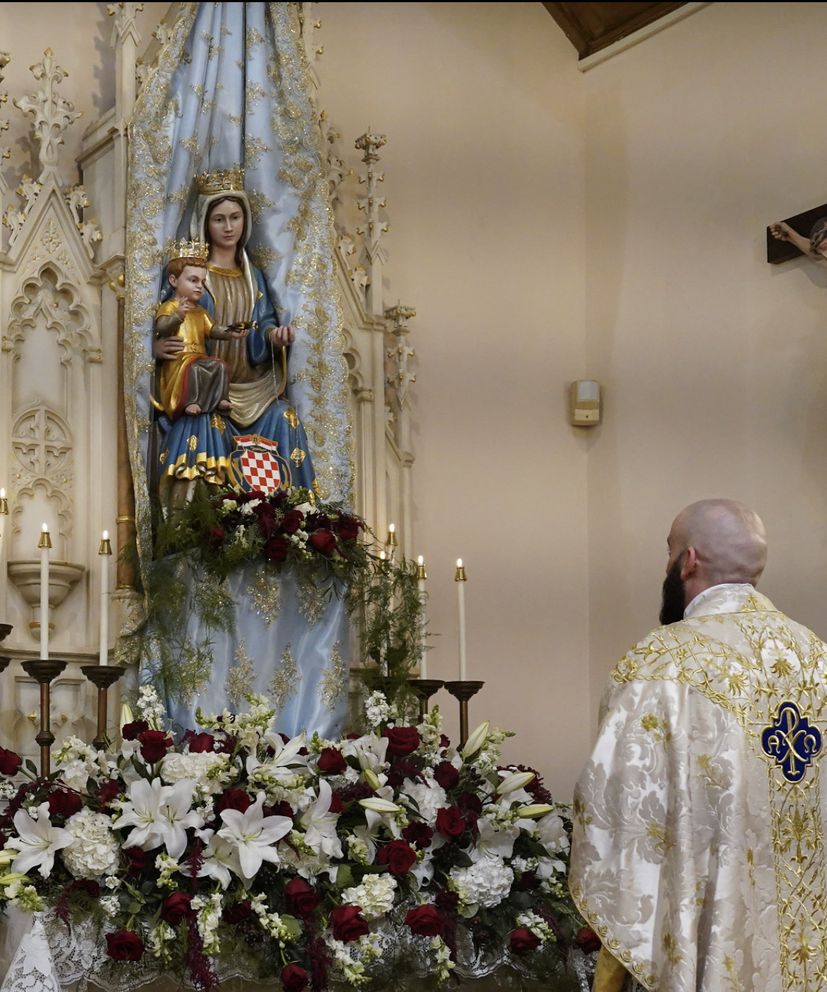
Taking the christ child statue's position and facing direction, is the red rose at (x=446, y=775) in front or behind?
in front

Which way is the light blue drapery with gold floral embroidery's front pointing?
toward the camera

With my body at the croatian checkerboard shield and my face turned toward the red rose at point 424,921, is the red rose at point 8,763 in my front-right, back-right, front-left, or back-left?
front-right

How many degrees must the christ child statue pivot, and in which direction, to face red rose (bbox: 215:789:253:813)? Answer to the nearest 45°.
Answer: approximately 45° to its right

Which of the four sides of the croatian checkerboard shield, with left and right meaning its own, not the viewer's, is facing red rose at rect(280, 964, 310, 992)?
front

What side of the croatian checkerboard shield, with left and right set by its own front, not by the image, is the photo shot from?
front

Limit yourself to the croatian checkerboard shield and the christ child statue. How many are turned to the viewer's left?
0

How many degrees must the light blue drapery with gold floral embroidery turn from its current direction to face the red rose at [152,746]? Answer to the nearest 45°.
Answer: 0° — it already faces it

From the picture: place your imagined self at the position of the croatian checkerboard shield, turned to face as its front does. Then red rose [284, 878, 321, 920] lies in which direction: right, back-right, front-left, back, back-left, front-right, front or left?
front

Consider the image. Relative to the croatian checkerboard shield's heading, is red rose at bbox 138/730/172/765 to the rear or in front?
in front

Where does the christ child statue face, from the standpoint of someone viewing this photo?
facing the viewer and to the right of the viewer

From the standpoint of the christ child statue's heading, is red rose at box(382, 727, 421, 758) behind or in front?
in front
